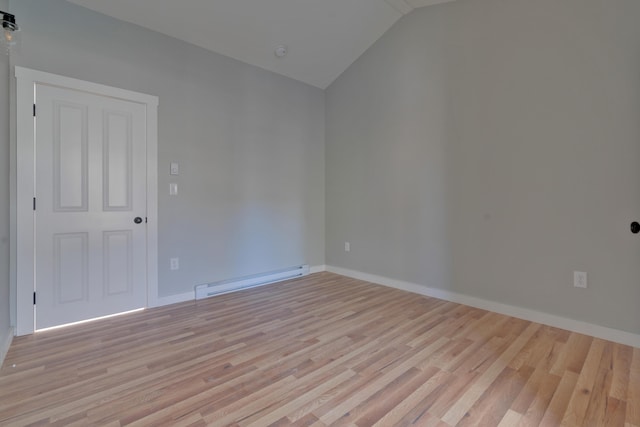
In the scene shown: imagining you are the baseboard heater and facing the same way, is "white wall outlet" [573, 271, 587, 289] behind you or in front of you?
in front

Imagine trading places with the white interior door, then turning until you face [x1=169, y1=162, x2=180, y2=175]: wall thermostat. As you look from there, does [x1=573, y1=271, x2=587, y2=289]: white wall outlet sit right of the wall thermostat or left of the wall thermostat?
right

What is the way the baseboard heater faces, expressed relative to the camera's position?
facing the viewer and to the right of the viewer

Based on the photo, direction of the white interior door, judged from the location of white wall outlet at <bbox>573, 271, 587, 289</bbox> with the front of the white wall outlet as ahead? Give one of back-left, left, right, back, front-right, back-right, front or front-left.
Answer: front-right

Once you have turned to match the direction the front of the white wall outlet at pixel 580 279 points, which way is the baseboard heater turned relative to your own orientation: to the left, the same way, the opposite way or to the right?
to the left

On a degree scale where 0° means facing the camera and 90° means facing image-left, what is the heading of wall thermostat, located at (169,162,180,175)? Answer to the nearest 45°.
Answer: approximately 0°

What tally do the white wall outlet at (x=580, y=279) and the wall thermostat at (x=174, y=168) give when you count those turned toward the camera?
2

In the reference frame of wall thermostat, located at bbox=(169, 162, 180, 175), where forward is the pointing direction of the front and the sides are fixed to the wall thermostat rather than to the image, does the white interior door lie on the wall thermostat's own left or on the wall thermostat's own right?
on the wall thermostat's own right

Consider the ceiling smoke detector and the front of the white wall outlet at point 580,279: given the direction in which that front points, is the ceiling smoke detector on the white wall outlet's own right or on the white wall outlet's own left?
on the white wall outlet's own right

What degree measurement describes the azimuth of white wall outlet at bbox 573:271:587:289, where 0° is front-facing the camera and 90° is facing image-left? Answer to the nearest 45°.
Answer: approximately 0°
